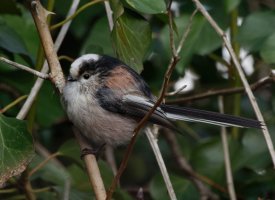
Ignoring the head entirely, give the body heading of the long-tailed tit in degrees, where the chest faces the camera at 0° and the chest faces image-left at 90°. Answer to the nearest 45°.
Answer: approximately 90°

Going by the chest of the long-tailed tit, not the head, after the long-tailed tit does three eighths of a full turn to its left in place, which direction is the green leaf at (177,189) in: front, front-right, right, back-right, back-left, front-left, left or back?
left

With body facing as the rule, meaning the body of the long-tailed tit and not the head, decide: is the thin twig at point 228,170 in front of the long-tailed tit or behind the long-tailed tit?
behind
